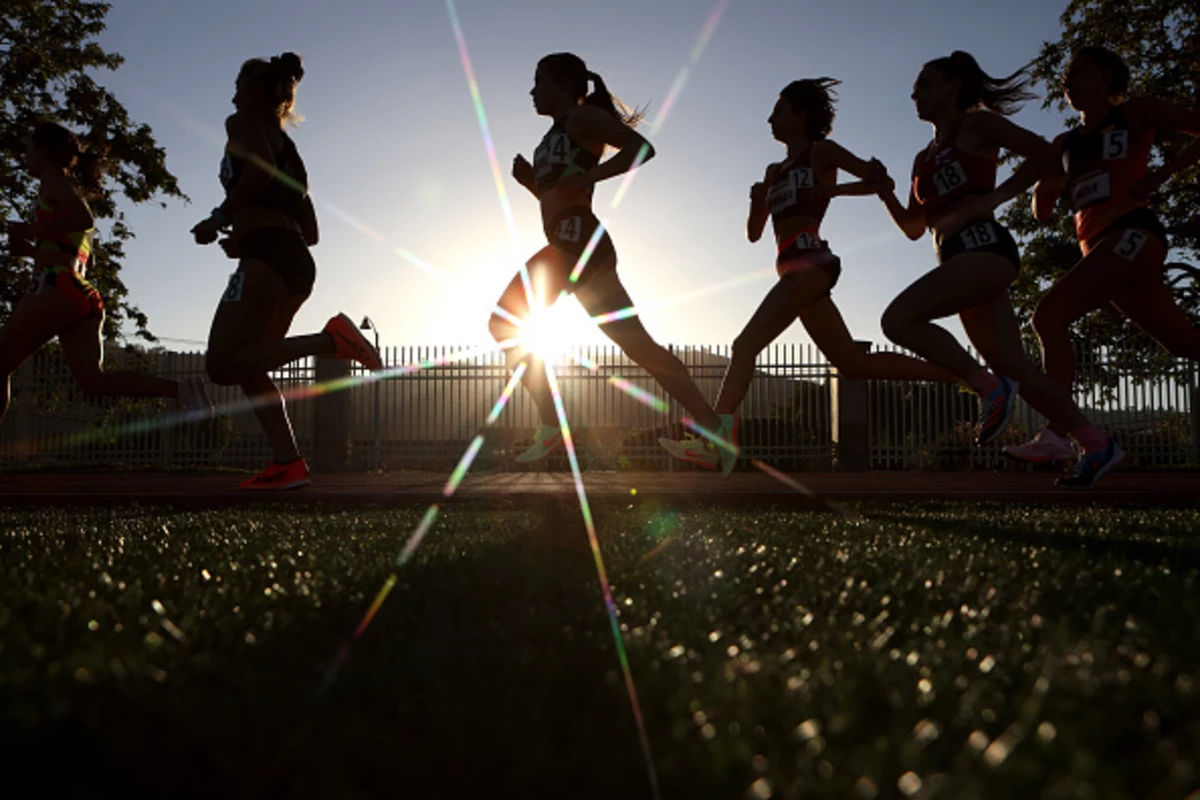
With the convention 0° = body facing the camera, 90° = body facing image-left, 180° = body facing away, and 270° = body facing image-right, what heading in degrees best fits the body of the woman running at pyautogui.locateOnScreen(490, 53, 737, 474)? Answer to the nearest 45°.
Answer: approximately 90°

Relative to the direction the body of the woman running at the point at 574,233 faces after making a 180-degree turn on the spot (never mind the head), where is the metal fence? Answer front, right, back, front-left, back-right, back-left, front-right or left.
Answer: left

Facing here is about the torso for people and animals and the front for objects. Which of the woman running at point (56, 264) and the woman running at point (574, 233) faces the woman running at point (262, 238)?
the woman running at point (574, 233)

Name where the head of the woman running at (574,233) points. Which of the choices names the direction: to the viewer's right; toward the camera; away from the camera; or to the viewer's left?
to the viewer's left

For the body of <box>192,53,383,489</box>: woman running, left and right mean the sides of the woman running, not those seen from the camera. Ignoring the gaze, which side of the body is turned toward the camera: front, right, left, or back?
left

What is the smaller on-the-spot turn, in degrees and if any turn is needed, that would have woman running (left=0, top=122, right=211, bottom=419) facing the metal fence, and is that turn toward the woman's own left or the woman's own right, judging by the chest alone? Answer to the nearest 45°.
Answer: approximately 135° to the woman's own right

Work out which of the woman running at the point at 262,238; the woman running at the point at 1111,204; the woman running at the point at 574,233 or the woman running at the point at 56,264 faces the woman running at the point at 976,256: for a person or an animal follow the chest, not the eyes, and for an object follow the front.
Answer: the woman running at the point at 1111,204

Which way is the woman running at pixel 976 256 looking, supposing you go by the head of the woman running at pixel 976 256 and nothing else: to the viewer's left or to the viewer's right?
to the viewer's left

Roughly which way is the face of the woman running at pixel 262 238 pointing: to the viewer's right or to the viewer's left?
to the viewer's left

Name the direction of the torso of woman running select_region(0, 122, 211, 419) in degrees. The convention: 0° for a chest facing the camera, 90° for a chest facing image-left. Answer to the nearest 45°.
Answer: approximately 90°

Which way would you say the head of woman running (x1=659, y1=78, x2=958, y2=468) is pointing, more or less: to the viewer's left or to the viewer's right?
to the viewer's left

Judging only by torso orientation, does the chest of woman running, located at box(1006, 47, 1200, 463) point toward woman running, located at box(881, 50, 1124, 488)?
yes

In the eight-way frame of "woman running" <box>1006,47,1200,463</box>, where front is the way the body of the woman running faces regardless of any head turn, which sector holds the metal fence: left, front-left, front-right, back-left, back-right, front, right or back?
right

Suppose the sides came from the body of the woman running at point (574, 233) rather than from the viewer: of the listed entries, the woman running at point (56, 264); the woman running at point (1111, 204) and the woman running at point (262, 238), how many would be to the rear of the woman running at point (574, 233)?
1

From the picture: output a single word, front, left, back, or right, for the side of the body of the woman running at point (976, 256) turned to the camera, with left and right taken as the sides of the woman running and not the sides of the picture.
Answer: left

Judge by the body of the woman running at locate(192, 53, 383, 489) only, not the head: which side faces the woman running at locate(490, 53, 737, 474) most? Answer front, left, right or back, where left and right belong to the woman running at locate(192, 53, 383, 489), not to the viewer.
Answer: back
